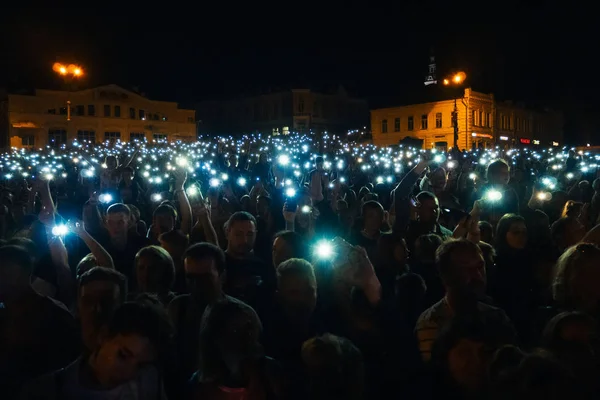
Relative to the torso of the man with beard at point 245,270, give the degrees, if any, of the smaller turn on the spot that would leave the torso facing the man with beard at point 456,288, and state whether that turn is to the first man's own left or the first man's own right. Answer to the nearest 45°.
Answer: approximately 45° to the first man's own left

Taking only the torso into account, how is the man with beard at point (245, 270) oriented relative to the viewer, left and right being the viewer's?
facing the viewer

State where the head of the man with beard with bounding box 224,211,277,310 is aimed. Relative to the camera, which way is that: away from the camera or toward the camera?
toward the camera
